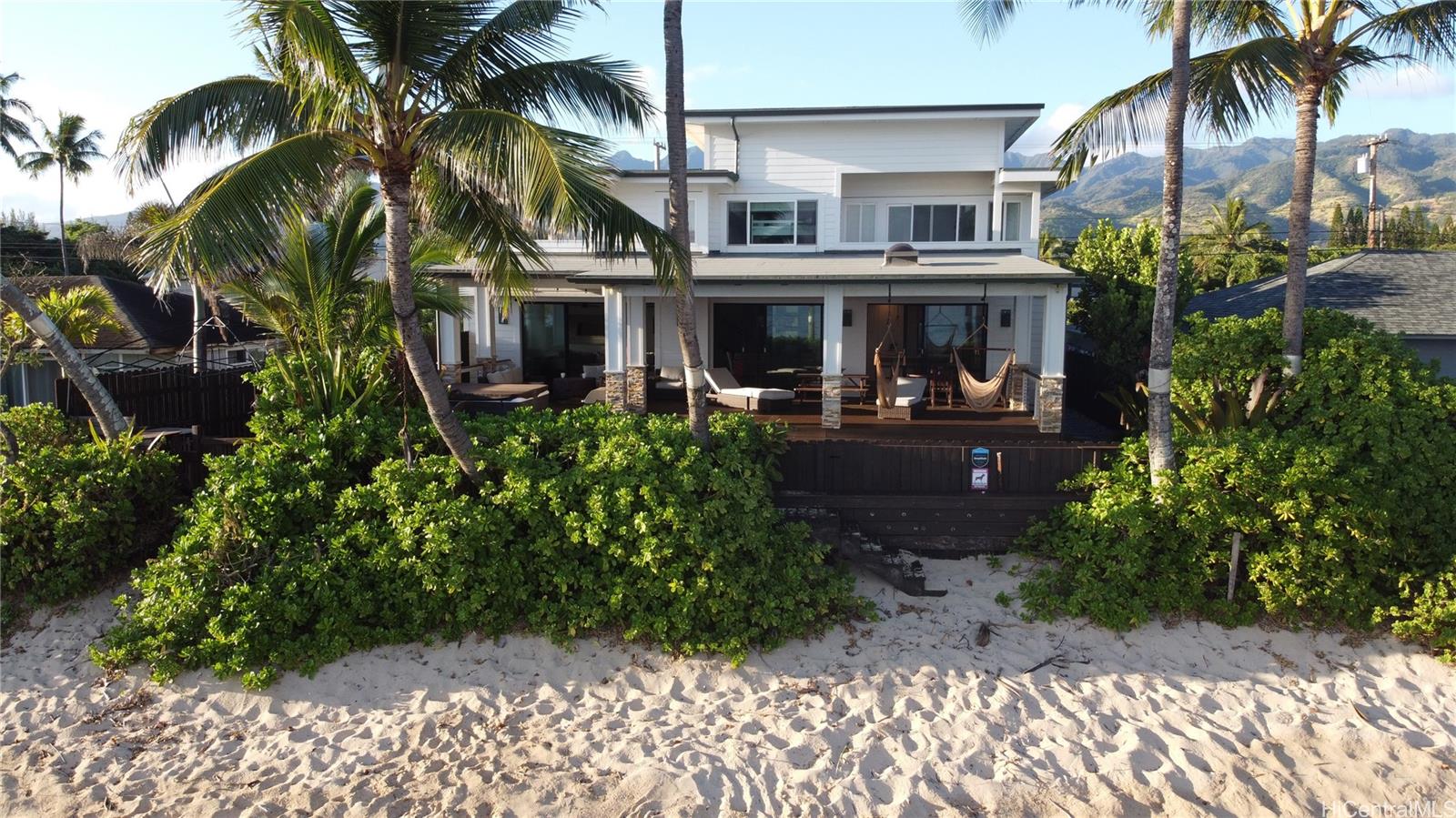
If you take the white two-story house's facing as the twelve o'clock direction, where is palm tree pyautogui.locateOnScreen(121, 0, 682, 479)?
The palm tree is roughly at 1 o'clock from the white two-story house.

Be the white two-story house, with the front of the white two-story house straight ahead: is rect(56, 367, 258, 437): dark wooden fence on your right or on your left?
on your right

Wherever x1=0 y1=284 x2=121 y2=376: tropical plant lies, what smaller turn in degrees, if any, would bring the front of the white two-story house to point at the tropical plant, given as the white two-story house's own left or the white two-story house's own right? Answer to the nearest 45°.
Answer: approximately 45° to the white two-story house's own right

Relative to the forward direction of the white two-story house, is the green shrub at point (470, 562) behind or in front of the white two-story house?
in front

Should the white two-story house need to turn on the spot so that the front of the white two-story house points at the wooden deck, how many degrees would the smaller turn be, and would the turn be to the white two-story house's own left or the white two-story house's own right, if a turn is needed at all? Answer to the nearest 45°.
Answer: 0° — it already faces it

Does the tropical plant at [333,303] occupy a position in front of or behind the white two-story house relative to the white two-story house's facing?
in front

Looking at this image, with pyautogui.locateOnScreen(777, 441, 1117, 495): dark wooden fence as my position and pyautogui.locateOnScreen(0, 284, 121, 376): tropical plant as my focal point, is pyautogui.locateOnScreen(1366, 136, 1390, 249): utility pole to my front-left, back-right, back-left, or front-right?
back-right

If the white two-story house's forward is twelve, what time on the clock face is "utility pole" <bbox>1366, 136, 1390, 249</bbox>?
The utility pole is roughly at 8 o'clock from the white two-story house.

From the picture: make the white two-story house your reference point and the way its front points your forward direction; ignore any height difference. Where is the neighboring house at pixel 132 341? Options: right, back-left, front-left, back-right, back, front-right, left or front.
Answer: right

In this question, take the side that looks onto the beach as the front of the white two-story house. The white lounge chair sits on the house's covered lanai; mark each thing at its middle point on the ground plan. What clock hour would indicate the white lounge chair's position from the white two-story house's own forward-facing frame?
The white lounge chair is roughly at 1 o'clock from the white two-story house.

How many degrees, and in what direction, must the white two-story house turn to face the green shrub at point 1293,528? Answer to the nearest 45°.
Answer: approximately 45° to its left

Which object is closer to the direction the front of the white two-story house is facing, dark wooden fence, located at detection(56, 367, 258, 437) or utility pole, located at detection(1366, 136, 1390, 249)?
the dark wooden fence

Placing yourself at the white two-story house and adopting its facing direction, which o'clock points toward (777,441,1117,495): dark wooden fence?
The dark wooden fence is roughly at 12 o'clock from the white two-story house.

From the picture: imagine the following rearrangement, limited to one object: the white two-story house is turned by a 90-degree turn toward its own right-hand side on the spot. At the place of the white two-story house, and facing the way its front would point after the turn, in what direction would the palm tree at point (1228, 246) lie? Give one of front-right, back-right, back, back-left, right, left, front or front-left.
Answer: back-right

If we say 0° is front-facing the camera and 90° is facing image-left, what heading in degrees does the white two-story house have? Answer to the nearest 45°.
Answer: approximately 0°
